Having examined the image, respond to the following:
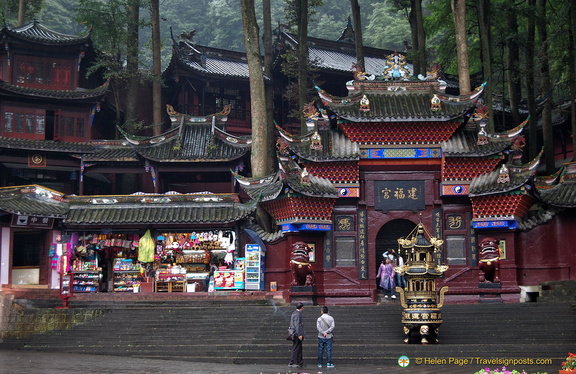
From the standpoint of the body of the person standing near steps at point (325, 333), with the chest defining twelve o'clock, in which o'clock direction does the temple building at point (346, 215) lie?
The temple building is roughly at 12 o'clock from the person standing near steps.

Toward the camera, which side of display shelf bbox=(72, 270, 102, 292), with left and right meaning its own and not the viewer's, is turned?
front

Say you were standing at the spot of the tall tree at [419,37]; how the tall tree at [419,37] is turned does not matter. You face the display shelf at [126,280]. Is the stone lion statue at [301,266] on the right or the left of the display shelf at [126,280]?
left

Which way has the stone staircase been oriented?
toward the camera

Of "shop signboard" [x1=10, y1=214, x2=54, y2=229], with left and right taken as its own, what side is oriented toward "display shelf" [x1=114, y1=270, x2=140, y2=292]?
left

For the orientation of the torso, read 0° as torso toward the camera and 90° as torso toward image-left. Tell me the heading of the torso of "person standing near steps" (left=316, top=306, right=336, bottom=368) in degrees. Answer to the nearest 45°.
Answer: approximately 180°

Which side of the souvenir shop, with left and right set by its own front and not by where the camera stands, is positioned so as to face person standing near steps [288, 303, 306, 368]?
front

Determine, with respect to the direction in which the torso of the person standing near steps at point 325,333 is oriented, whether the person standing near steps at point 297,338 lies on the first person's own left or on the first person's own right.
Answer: on the first person's own left

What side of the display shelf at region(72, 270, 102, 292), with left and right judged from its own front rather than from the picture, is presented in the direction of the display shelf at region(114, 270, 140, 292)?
left
